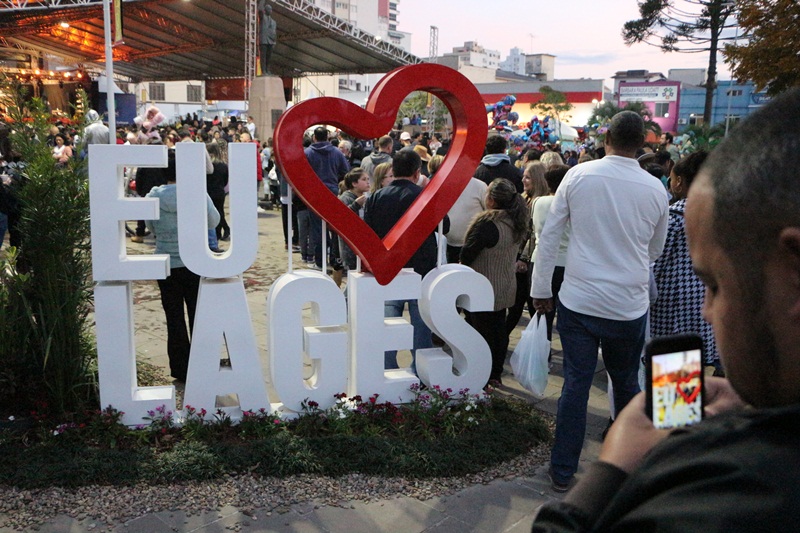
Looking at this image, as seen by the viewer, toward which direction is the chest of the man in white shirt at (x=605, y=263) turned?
away from the camera

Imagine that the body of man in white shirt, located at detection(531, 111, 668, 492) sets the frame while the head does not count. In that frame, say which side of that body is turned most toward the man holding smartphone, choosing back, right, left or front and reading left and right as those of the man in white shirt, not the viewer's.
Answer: back

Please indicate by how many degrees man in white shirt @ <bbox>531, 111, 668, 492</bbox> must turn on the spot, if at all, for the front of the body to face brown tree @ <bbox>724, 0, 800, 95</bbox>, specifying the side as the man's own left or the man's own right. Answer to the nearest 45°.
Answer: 0° — they already face it

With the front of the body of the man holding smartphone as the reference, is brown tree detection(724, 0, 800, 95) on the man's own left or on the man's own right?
on the man's own right

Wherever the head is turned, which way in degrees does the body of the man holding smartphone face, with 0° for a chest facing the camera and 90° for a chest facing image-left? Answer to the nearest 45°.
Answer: approximately 135°

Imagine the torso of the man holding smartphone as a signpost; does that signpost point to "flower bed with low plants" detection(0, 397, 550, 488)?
yes

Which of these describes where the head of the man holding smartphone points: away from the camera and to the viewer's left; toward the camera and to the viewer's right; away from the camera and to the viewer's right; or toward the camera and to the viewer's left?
away from the camera and to the viewer's left
